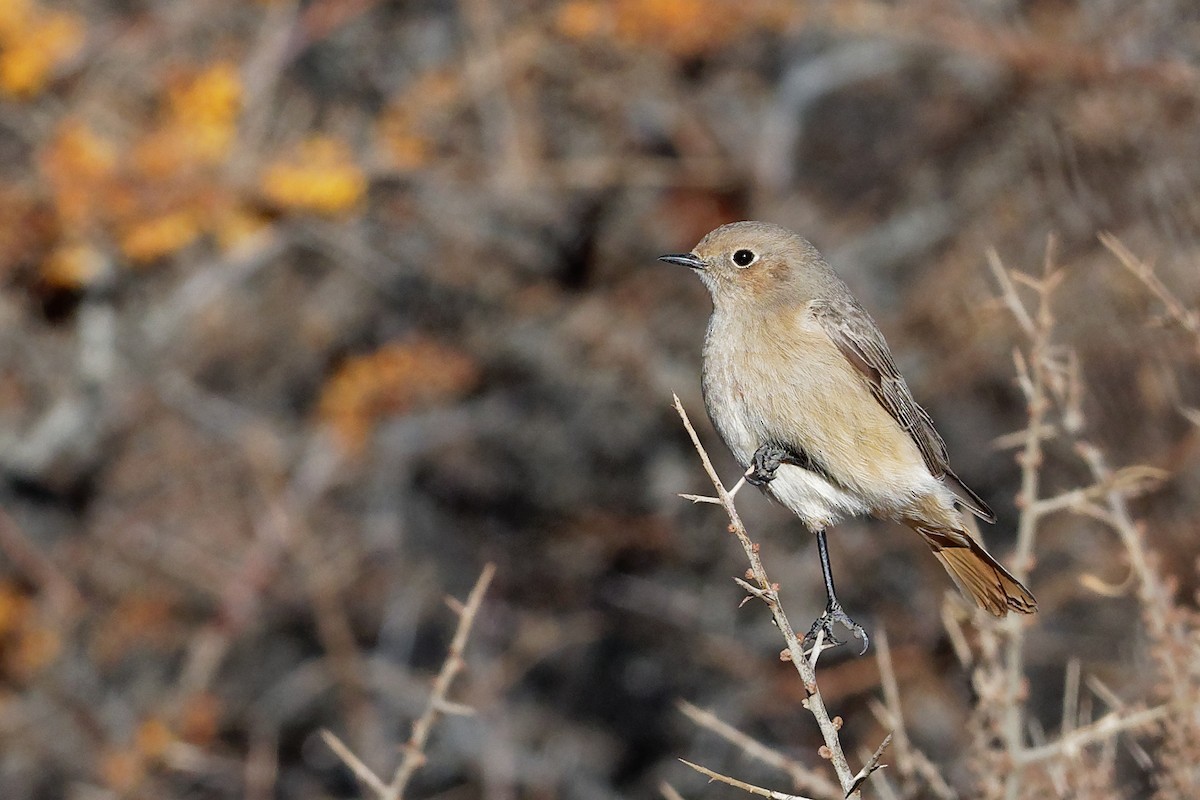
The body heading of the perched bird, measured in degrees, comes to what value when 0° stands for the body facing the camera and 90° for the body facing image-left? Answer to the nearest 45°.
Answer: approximately 90°
